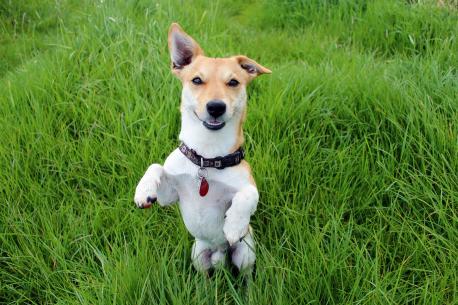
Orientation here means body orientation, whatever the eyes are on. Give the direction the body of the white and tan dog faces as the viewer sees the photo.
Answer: toward the camera
